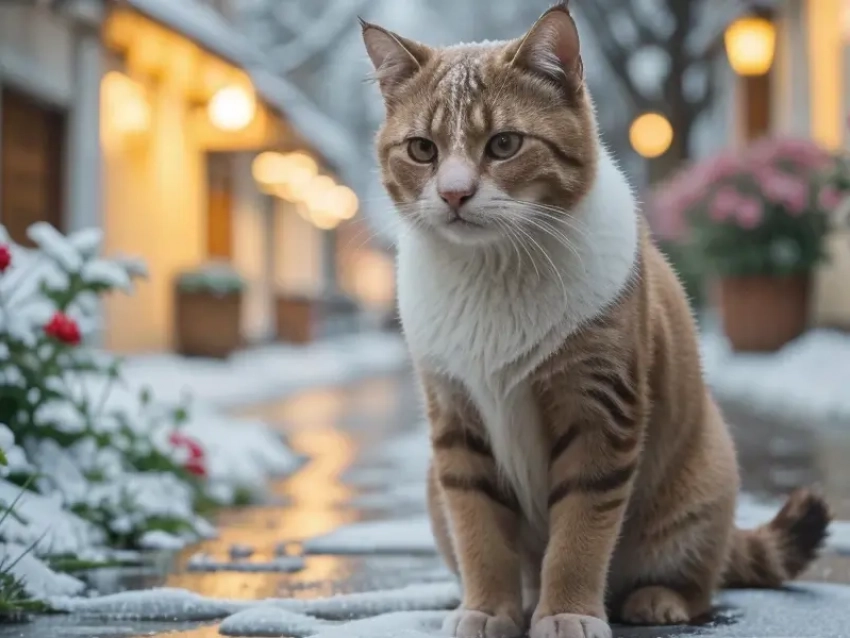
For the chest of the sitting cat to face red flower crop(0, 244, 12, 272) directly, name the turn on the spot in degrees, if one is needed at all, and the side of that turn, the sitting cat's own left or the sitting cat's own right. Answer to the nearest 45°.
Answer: approximately 45° to the sitting cat's own right

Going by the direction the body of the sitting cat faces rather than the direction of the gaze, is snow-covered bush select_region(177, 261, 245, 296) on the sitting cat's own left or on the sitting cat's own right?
on the sitting cat's own right

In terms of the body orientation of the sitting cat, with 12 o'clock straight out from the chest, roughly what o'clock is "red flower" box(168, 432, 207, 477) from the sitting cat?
The red flower is roughly at 3 o'clock from the sitting cat.

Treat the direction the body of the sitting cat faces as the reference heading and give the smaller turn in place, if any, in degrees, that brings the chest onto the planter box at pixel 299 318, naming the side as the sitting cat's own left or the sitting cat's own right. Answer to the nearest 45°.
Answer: approximately 135° to the sitting cat's own right

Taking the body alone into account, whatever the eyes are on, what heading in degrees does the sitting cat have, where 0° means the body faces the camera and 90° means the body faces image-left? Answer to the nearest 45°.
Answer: approximately 45°

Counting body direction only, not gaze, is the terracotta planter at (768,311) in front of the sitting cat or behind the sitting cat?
behind

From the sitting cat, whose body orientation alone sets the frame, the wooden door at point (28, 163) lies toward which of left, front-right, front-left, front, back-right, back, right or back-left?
right

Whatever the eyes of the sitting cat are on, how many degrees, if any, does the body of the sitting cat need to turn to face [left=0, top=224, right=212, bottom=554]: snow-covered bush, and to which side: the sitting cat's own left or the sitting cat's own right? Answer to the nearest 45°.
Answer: approximately 90° to the sitting cat's own right

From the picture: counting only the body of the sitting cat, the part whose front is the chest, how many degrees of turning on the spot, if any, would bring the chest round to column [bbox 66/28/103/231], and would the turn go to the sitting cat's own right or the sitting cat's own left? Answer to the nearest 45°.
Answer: approximately 90° to the sitting cat's own right

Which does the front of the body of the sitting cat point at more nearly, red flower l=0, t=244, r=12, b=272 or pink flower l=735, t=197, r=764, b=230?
the red flower

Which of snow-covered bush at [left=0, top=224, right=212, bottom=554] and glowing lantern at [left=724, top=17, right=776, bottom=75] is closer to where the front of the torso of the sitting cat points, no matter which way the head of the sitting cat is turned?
the snow-covered bush

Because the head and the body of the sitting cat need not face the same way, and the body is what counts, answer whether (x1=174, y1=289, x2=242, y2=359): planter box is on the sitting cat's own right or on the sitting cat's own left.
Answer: on the sitting cat's own right
